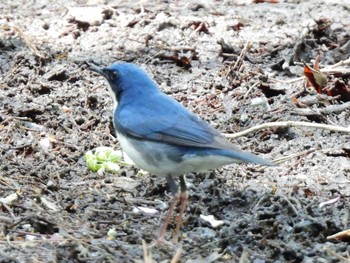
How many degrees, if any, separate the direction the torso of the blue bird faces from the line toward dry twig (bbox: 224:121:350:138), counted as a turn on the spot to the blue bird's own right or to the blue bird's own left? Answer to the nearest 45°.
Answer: approximately 135° to the blue bird's own right

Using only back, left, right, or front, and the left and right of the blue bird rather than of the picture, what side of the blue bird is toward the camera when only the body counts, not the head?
left
